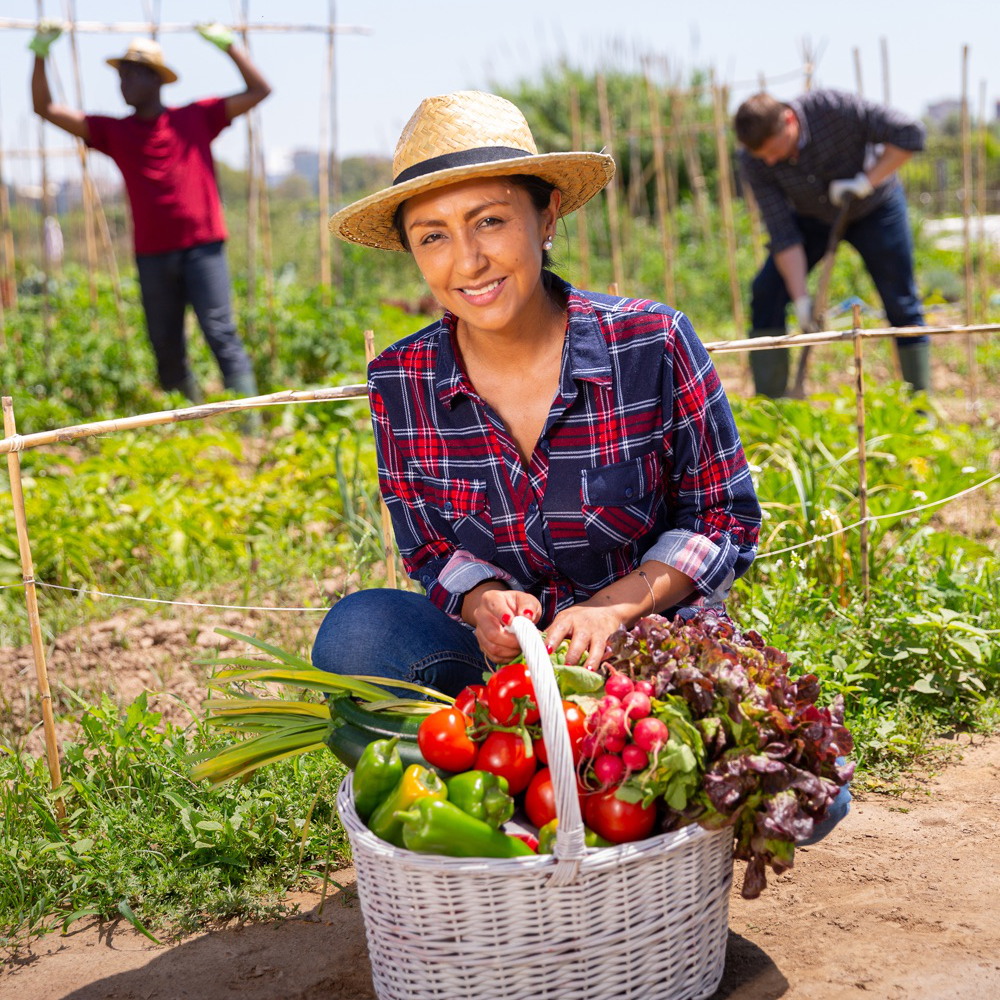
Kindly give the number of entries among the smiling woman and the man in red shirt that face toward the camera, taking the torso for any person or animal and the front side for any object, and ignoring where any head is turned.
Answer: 2

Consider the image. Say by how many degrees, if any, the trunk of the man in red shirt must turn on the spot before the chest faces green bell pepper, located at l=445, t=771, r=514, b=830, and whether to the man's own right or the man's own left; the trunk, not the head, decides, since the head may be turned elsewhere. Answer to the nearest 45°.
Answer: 0° — they already face it

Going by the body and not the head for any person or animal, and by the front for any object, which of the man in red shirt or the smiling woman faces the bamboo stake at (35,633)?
the man in red shirt

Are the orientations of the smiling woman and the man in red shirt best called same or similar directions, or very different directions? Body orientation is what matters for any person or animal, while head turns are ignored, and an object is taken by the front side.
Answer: same or similar directions

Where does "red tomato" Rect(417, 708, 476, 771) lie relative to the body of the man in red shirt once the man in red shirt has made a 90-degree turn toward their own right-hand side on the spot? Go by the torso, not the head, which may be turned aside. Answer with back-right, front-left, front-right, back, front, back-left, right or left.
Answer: left

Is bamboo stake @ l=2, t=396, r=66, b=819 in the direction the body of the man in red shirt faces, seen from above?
yes

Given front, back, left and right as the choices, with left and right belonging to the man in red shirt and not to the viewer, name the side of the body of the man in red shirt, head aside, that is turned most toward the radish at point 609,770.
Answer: front

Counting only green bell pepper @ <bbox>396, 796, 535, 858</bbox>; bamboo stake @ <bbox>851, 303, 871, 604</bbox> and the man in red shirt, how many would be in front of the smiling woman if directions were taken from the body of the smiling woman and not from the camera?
1

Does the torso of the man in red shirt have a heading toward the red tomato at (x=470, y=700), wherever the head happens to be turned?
yes

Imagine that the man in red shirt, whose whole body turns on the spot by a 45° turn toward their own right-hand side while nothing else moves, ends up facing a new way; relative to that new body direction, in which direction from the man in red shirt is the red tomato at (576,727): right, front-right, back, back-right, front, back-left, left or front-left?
front-left

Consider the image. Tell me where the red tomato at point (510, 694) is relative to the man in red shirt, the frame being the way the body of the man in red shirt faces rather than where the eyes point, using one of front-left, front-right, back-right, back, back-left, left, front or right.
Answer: front

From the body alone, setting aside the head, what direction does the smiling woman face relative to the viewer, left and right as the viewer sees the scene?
facing the viewer

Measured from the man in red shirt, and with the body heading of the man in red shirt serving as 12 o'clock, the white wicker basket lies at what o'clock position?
The white wicker basket is roughly at 12 o'clock from the man in red shirt.

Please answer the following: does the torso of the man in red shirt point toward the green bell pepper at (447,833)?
yes
